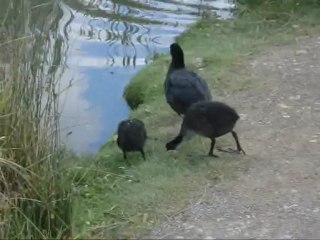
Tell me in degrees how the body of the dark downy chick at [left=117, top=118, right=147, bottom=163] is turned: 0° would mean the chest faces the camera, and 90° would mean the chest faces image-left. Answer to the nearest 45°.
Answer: approximately 180°

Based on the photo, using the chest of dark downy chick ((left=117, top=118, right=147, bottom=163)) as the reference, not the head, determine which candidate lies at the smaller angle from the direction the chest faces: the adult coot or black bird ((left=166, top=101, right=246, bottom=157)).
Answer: the adult coot

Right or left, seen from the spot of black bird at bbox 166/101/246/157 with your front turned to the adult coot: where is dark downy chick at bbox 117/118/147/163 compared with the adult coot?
left

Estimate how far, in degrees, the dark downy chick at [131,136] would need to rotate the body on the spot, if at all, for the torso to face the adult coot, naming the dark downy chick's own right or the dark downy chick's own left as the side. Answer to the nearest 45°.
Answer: approximately 45° to the dark downy chick's own right

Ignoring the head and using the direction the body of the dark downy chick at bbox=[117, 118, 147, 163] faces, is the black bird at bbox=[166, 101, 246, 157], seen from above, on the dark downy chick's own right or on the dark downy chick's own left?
on the dark downy chick's own right
